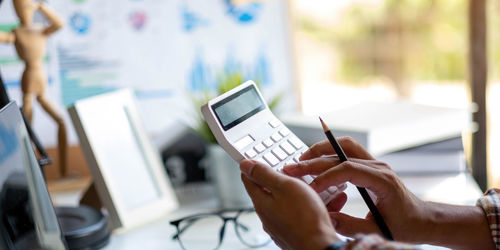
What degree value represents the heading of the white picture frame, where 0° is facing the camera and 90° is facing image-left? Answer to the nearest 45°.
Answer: approximately 315°

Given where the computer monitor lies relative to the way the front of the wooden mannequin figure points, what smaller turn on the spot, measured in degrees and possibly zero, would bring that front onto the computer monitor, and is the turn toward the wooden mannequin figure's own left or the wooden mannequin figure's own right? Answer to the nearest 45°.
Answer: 0° — it already faces it

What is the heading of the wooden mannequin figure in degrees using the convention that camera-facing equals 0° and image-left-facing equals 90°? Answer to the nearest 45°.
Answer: approximately 0°
